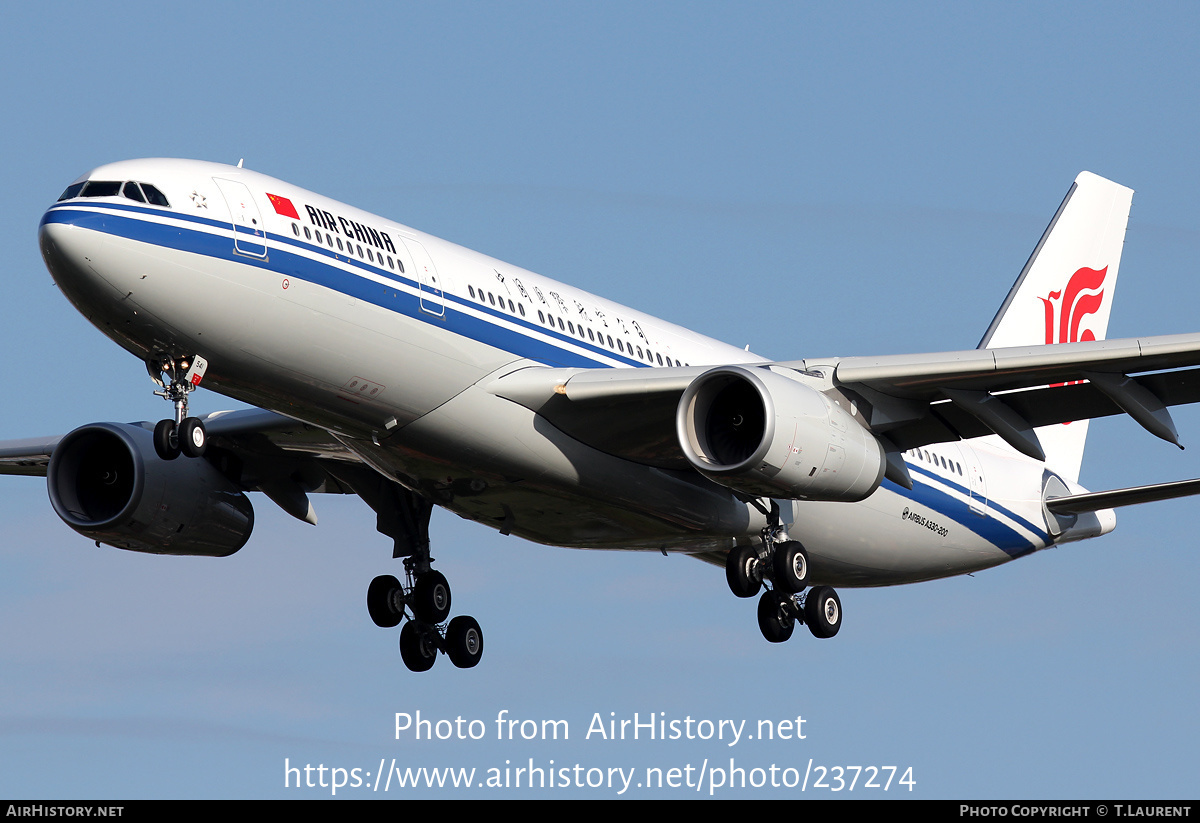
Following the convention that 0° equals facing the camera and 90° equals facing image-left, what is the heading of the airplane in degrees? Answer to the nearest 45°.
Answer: approximately 45°
